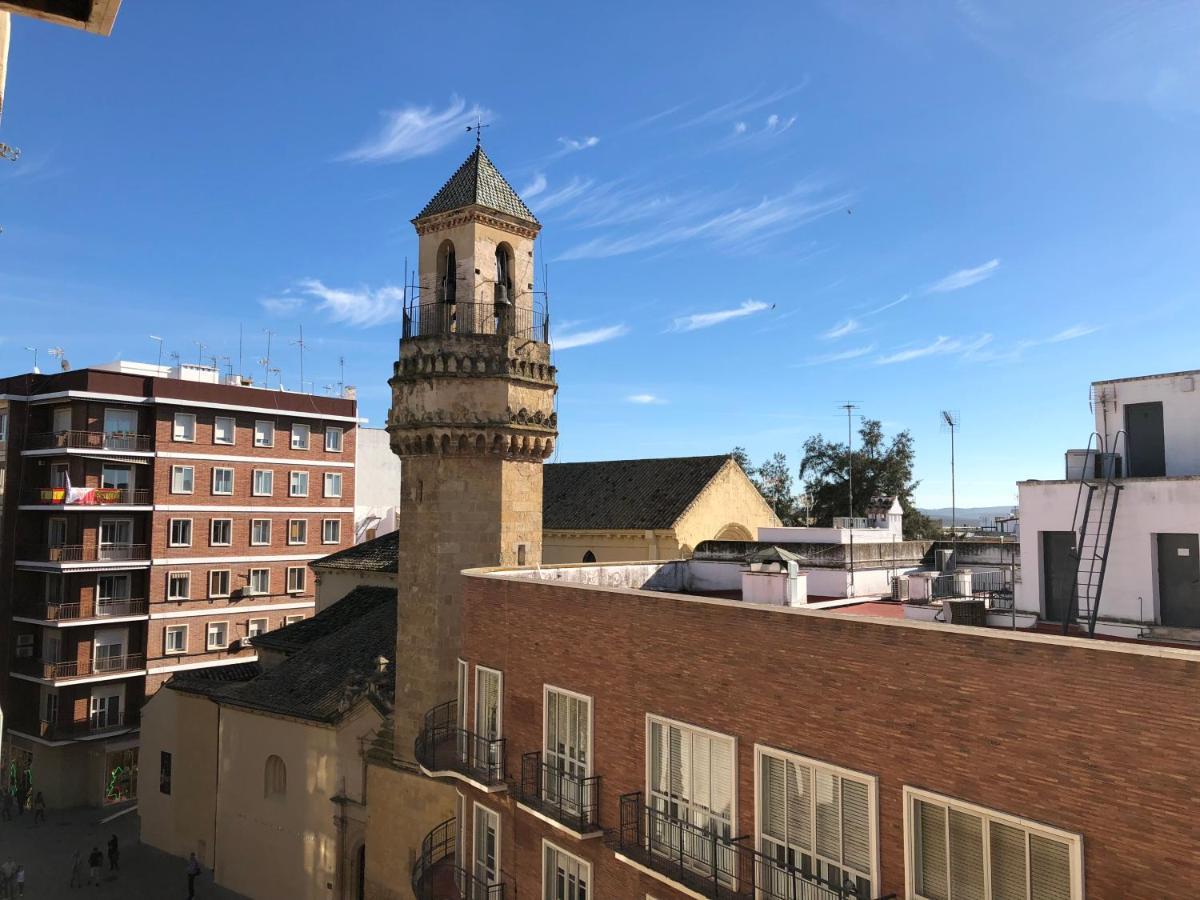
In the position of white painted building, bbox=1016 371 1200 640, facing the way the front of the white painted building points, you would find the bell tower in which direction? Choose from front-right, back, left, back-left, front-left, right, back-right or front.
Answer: right

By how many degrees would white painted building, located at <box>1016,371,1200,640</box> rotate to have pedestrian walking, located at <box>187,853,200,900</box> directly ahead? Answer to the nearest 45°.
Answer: approximately 90° to its right

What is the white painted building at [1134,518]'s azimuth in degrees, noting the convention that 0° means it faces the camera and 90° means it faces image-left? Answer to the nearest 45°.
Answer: approximately 0°

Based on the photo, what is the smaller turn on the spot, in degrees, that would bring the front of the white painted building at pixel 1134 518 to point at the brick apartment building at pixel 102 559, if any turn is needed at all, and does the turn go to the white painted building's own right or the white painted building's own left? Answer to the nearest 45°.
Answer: approximately 90° to the white painted building's own right

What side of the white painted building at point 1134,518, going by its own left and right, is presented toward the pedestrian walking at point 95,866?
right
